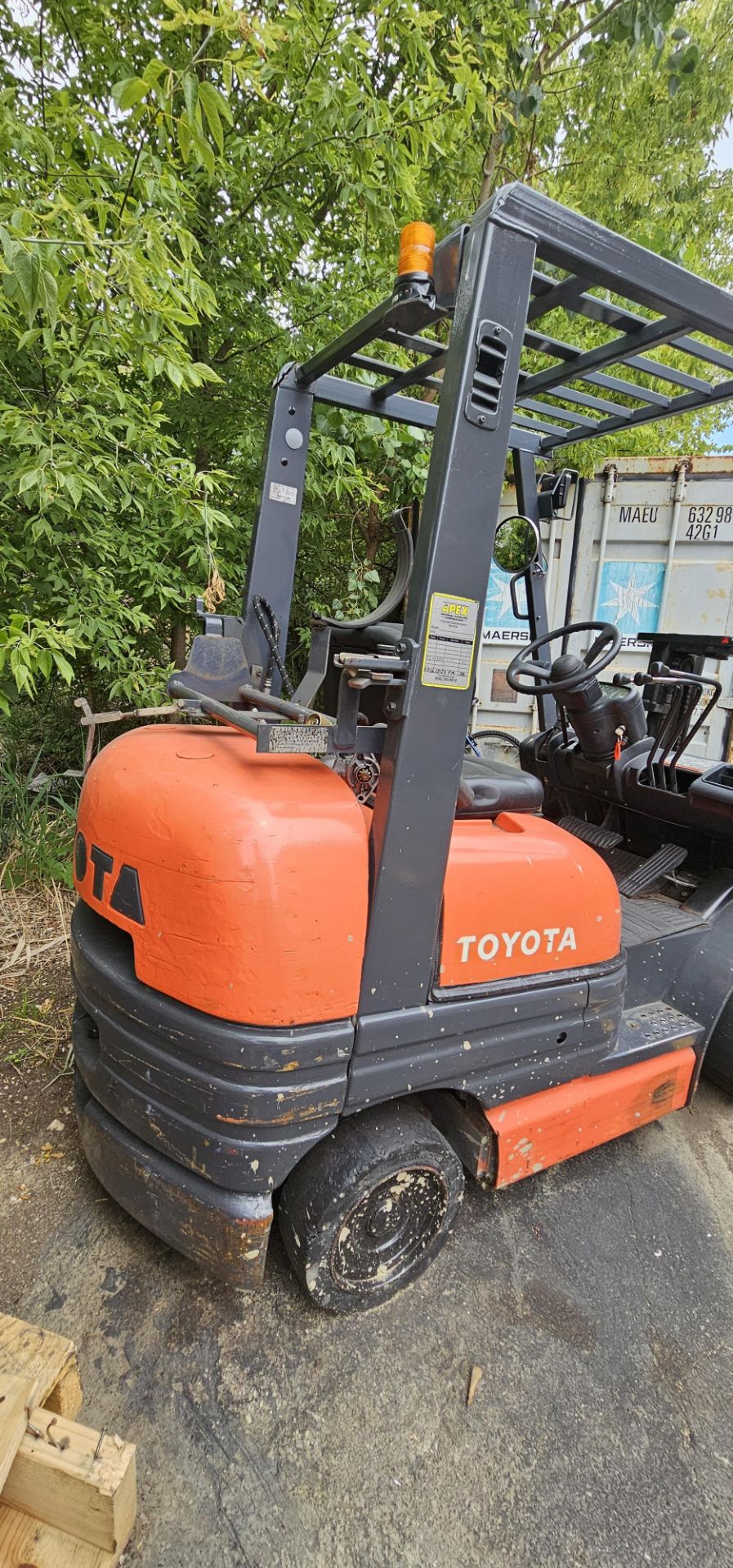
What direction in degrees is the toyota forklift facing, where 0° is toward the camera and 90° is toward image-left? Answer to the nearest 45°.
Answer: approximately 225°

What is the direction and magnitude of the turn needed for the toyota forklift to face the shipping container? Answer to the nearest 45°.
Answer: approximately 45° to its left

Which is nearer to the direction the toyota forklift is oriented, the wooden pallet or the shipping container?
the shipping container
